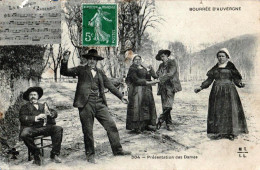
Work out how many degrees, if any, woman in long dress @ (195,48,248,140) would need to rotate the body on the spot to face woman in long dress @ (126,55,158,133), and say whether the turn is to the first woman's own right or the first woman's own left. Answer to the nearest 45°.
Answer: approximately 90° to the first woman's own right

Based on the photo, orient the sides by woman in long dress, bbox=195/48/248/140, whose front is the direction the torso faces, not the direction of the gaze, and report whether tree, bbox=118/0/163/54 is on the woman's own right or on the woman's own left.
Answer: on the woman's own right

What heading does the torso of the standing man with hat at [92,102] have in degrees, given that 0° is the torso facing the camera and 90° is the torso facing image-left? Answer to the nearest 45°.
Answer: approximately 315°

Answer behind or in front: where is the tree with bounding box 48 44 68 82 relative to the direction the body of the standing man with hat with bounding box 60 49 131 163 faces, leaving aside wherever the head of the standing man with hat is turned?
behind
